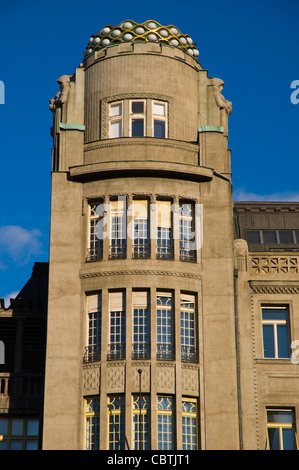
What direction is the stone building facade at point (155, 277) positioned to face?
toward the camera
